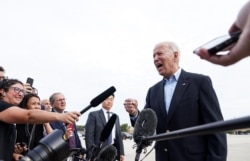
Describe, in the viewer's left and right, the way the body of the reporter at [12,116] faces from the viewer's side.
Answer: facing to the right of the viewer

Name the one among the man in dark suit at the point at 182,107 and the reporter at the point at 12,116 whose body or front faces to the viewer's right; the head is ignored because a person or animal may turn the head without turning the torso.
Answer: the reporter

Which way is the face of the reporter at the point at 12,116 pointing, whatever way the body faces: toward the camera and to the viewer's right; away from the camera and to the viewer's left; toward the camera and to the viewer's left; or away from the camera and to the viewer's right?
toward the camera and to the viewer's right

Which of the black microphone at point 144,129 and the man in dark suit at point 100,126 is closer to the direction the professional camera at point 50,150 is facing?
the black microphone

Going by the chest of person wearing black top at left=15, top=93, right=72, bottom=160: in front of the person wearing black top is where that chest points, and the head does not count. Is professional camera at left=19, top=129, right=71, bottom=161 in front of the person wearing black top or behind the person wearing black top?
in front

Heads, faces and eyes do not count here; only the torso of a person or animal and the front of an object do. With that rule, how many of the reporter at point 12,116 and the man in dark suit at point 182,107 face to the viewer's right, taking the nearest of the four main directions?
1

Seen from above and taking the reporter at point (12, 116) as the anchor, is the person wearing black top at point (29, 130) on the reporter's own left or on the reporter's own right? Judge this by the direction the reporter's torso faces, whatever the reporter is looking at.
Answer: on the reporter's own left

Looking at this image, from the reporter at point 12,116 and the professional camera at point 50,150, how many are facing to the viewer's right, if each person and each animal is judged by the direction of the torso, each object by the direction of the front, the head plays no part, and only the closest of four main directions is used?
2

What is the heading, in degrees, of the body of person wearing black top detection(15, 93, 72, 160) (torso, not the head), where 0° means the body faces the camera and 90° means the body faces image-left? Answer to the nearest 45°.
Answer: approximately 315°

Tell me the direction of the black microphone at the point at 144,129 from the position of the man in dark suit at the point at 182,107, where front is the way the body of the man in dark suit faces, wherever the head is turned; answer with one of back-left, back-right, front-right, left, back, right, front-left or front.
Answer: front-left

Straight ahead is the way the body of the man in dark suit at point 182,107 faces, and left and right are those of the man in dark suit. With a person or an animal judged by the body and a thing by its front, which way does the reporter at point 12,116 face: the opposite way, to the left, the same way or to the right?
the opposite way

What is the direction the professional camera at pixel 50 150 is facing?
to the viewer's right
